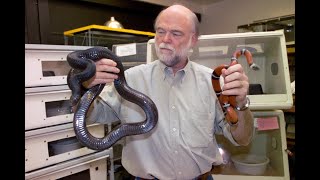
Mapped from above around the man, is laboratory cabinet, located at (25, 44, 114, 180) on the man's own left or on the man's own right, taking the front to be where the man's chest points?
on the man's own right

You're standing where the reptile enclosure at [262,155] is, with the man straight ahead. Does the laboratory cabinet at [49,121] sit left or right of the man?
right

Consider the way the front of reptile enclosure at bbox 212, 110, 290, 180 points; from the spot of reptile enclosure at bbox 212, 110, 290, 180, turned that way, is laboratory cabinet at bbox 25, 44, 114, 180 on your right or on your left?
on your right

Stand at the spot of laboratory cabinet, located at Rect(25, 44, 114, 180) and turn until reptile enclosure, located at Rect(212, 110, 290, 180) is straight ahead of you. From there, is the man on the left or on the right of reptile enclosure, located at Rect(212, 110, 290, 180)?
right

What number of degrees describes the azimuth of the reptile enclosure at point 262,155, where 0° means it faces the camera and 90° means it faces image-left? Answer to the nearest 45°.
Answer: approximately 0°

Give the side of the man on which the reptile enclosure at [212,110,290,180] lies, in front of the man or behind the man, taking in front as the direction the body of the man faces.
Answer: behind

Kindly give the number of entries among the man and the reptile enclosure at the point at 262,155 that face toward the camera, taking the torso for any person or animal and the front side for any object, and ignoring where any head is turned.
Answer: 2
